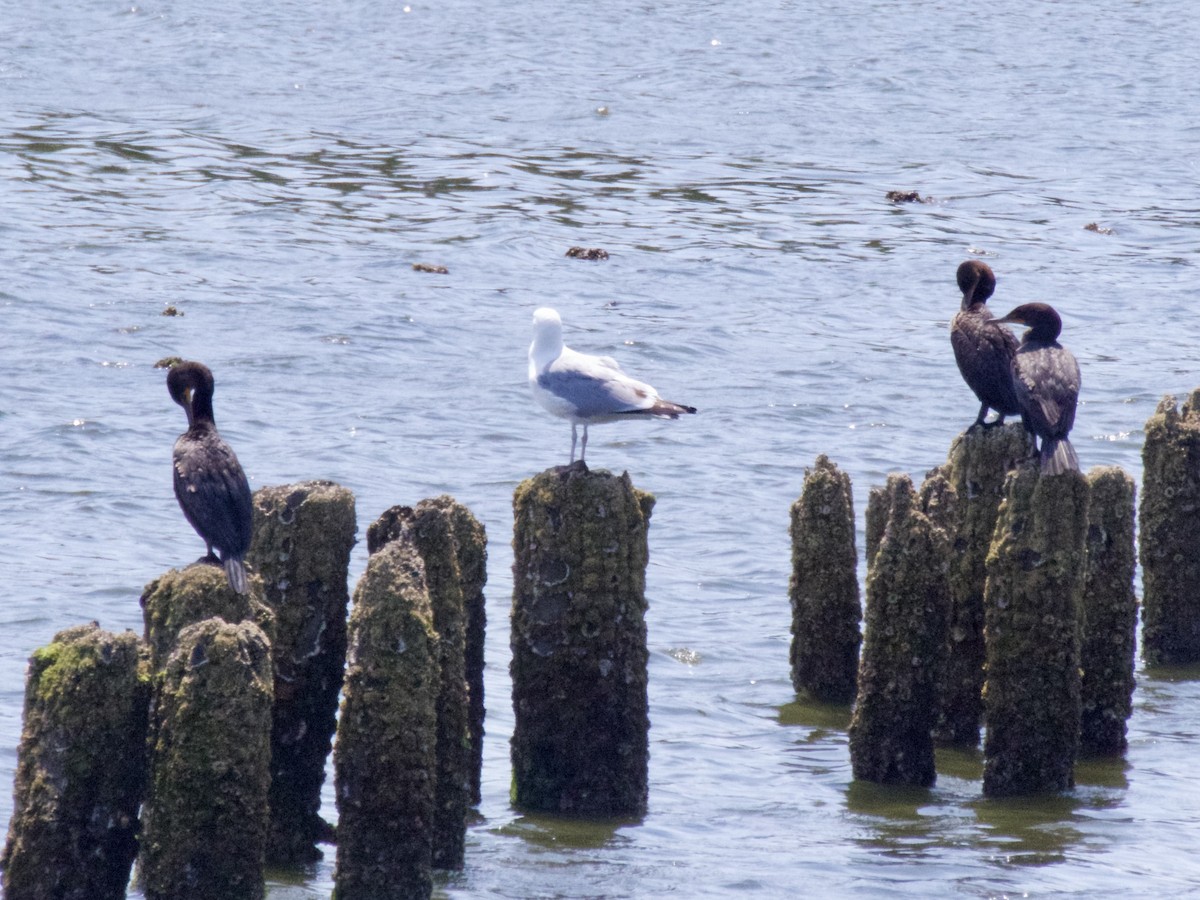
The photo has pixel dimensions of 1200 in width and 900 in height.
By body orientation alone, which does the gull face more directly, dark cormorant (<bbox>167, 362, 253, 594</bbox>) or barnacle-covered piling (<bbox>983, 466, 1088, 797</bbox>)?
the dark cormorant

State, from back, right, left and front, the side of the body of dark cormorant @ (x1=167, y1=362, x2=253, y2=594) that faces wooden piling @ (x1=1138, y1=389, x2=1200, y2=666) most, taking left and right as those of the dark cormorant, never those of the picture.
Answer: right

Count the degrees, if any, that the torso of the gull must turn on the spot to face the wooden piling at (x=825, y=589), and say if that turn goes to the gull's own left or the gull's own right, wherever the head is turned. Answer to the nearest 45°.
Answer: approximately 135° to the gull's own right

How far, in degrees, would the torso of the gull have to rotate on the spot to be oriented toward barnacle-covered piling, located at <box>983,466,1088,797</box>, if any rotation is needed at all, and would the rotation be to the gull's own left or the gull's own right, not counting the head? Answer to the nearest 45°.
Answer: approximately 180°

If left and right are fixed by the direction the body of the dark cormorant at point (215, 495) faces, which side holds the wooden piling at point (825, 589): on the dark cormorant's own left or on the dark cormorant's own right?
on the dark cormorant's own right

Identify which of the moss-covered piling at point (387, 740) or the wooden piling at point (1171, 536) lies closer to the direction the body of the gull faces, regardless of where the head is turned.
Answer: the moss-covered piling

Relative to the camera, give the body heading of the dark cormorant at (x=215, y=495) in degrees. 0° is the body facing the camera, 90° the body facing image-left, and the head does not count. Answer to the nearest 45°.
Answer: approximately 135°

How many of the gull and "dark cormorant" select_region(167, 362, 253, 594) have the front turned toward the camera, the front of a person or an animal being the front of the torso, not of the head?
0

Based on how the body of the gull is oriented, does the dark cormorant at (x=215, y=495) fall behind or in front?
in front

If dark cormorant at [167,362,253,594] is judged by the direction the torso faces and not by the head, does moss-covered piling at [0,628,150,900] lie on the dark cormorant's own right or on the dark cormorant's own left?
on the dark cormorant's own left

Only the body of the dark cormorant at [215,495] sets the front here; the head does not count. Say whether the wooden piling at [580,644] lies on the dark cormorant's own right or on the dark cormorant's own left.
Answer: on the dark cormorant's own right

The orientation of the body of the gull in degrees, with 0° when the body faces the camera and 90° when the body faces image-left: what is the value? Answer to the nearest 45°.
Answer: approximately 90°
